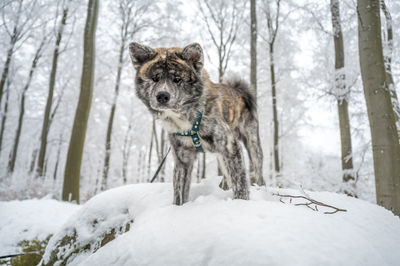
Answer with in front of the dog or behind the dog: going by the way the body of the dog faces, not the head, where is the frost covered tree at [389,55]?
behind

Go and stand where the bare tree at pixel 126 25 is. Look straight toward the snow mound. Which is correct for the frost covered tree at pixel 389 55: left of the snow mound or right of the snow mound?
left

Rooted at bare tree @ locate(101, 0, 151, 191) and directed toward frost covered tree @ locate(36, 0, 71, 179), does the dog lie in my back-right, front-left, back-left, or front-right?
back-left

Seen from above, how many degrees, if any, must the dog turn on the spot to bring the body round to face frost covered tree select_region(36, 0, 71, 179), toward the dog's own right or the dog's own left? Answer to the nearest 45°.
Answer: approximately 90° to the dog's own right

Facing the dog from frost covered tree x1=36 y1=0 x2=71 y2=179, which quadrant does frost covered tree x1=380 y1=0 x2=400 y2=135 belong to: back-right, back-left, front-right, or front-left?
front-left

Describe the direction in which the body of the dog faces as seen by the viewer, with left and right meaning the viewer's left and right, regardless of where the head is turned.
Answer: facing the viewer and to the left of the viewer

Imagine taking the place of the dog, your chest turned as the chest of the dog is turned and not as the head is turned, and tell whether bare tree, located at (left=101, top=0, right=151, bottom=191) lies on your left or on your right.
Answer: on your right

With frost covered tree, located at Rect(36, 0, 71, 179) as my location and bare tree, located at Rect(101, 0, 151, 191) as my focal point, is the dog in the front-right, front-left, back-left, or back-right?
front-right
